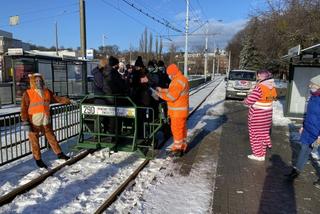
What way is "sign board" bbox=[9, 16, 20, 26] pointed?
toward the camera

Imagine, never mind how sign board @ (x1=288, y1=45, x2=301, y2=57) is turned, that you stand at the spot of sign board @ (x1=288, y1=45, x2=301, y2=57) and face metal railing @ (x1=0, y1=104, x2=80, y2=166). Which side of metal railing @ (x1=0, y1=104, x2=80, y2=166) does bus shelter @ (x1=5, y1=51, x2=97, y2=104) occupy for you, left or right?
right

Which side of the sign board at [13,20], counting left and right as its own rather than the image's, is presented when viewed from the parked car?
left

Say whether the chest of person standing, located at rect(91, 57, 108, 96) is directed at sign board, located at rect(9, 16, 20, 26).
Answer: no

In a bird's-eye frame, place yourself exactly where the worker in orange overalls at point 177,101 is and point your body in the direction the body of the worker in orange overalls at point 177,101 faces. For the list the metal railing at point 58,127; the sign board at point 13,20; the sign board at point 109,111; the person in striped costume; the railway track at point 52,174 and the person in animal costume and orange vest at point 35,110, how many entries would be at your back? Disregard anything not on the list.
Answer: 1

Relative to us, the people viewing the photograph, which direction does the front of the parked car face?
facing the viewer

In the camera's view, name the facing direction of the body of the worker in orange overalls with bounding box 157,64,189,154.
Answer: to the viewer's left

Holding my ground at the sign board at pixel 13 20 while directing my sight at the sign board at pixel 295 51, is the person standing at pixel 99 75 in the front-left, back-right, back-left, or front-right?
front-right

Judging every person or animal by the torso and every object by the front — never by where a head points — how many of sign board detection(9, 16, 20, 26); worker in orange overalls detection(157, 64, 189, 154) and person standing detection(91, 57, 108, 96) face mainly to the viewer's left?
1

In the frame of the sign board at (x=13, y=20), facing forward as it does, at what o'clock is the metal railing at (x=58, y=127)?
The metal railing is roughly at 12 o'clock from the sign board.

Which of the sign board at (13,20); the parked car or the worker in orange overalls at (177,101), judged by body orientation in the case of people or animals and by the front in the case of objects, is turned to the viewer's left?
the worker in orange overalls

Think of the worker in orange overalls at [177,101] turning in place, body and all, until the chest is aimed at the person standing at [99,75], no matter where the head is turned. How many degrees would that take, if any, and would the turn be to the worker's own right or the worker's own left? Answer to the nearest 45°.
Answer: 0° — they already face them
